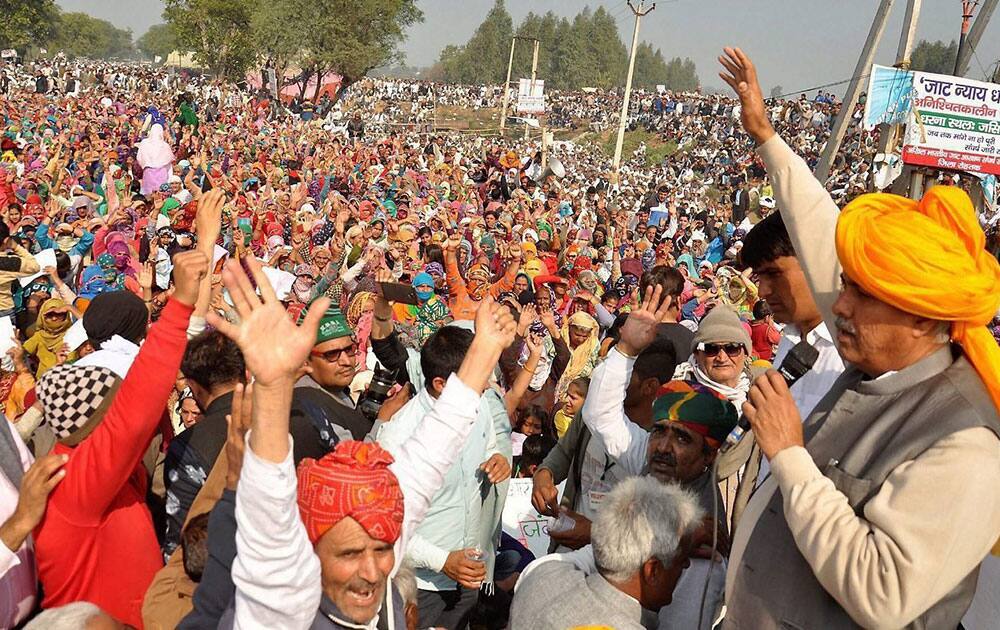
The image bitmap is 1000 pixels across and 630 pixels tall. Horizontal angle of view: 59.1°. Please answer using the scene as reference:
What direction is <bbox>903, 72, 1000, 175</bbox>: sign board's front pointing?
toward the camera

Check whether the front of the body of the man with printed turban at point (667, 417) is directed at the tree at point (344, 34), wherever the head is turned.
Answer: no

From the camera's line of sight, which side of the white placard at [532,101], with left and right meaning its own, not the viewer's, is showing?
front

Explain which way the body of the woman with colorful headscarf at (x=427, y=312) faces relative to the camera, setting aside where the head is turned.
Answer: toward the camera

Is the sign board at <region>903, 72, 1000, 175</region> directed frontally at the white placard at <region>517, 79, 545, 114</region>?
no

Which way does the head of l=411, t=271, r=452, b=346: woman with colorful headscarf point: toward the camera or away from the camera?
toward the camera

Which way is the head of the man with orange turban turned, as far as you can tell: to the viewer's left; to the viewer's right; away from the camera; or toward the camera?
to the viewer's left

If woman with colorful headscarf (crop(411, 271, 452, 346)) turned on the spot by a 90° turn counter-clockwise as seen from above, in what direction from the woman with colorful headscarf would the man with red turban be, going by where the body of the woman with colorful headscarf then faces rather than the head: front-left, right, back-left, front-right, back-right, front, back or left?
right

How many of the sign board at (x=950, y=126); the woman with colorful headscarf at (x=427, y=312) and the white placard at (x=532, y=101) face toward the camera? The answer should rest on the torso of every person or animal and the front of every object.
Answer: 3

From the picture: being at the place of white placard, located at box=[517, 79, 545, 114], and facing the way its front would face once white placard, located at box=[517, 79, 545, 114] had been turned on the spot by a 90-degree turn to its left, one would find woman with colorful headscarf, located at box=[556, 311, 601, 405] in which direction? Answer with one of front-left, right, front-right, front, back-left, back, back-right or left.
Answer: right

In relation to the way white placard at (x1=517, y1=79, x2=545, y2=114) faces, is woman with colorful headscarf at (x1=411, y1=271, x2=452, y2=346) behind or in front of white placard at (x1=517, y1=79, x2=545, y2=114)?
in front

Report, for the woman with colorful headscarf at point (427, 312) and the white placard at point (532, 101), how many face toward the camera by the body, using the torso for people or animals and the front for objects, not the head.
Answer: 2

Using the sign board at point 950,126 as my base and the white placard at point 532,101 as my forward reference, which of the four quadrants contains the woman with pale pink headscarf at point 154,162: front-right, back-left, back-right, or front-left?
front-left

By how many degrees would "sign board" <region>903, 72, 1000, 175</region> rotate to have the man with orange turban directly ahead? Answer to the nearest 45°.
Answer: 0° — it already faces them

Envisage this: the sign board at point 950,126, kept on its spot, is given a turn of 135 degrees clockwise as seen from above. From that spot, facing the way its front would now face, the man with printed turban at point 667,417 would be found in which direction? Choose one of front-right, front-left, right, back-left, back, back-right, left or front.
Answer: back-left

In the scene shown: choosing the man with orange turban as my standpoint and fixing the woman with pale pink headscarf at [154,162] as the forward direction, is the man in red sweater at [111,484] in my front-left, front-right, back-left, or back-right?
front-left

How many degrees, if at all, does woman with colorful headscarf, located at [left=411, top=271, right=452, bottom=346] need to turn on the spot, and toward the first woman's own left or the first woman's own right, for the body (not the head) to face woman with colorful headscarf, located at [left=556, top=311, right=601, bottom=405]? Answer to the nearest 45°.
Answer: approximately 45° to the first woman's own left

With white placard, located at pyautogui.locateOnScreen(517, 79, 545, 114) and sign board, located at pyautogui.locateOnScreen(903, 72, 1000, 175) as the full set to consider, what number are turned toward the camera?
2
